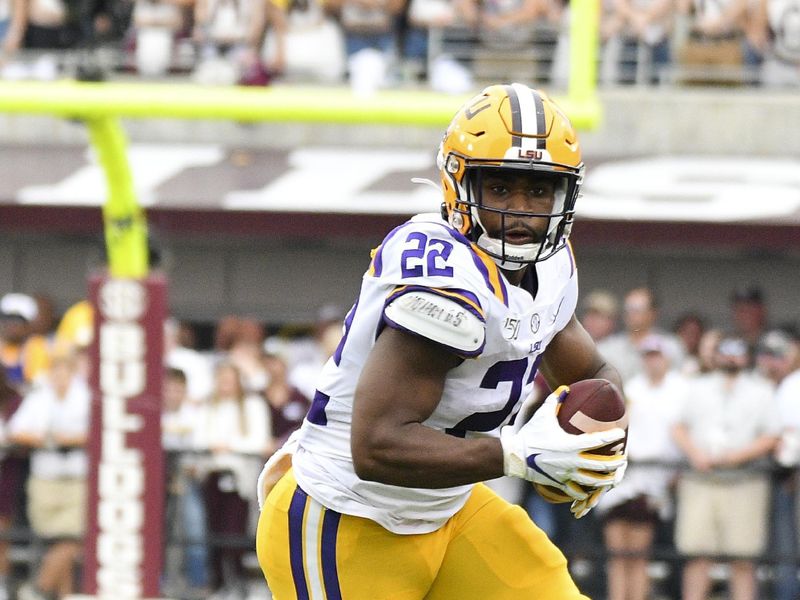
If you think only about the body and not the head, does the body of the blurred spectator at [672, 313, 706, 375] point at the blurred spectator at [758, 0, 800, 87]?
no

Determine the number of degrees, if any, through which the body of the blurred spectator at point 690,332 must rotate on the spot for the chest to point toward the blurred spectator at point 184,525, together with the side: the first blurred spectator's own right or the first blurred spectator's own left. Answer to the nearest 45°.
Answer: approximately 45° to the first blurred spectator's own right

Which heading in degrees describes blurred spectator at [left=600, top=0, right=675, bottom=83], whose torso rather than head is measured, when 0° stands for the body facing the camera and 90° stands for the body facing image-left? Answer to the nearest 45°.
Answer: approximately 0°

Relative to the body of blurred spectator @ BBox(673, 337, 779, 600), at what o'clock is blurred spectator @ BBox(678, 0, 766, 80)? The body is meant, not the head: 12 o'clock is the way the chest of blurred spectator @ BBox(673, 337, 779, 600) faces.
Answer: blurred spectator @ BBox(678, 0, 766, 80) is roughly at 6 o'clock from blurred spectator @ BBox(673, 337, 779, 600).

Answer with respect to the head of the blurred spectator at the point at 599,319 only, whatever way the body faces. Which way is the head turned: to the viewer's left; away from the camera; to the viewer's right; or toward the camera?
toward the camera

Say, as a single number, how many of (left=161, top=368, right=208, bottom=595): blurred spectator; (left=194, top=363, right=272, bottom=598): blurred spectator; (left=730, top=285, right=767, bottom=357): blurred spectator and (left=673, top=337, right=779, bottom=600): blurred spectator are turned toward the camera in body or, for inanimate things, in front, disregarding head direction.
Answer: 4

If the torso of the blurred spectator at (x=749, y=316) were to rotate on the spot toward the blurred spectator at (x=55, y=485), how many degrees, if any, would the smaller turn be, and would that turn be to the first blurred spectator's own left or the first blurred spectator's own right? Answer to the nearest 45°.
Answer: approximately 45° to the first blurred spectator's own right

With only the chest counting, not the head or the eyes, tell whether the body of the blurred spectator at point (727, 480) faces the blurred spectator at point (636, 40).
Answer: no

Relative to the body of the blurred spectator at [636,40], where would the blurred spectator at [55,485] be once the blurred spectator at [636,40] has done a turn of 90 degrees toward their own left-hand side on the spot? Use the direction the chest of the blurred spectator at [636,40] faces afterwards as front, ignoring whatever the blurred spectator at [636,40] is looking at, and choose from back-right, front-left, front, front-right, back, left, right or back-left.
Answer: back-right

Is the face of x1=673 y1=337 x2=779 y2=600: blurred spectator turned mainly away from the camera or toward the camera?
toward the camera

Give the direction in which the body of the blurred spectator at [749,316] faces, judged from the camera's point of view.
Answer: toward the camera

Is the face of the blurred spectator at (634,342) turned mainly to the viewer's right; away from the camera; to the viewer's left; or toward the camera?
toward the camera

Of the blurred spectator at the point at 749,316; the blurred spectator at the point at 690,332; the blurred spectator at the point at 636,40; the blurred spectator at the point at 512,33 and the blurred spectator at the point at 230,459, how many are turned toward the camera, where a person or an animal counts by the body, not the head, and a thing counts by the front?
5

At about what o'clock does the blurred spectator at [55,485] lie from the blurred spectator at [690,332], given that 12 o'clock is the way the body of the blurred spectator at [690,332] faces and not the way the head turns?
the blurred spectator at [55,485] is roughly at 2 o'clock from the blurred spectator at [690,332].

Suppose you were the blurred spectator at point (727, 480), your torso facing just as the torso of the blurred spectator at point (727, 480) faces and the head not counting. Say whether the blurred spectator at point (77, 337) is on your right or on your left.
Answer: on your right

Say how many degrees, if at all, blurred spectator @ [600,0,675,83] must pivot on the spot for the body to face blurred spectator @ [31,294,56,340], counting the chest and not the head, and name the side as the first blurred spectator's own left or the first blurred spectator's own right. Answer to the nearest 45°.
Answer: approximately 45° to the first blurred spectator's own right

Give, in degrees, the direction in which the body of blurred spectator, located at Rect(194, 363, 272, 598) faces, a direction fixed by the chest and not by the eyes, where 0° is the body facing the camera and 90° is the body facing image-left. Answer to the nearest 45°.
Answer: approximately 0°

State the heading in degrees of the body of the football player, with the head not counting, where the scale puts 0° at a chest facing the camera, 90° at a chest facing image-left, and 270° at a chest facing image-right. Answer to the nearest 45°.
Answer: approximately 315°
